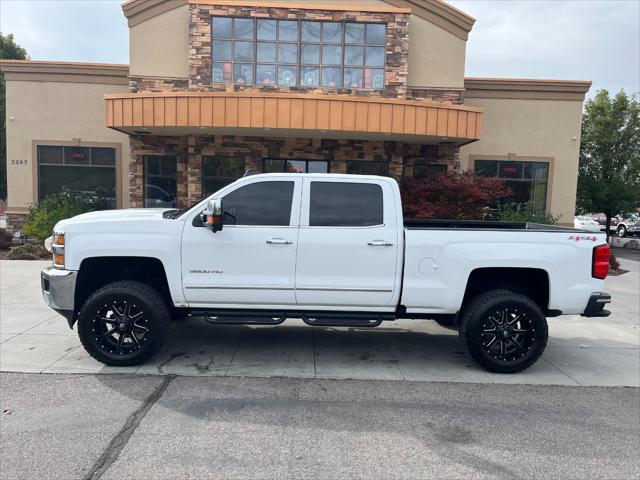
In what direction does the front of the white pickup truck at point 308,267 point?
to the viewer's left

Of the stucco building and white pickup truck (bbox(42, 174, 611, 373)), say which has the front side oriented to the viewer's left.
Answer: the white pickup truck

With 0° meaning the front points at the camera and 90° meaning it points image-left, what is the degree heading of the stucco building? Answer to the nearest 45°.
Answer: approximately 0°

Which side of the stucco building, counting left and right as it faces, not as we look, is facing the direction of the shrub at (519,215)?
left

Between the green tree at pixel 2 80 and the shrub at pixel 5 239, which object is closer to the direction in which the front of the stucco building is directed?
the shrub

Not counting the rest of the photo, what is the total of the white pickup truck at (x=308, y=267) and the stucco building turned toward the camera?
1

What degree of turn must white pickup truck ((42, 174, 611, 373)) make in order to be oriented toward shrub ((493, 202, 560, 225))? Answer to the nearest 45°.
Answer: approximately 135° to its right

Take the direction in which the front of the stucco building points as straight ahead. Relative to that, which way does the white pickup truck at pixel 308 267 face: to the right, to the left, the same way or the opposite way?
to the right

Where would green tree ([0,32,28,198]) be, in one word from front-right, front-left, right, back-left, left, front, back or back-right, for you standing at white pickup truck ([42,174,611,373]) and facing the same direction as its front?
front-right

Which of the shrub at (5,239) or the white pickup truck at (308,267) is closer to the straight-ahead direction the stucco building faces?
the white pickup truck

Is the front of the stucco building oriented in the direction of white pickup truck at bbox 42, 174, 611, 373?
yes

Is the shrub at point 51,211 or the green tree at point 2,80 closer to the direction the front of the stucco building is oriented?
the shrub

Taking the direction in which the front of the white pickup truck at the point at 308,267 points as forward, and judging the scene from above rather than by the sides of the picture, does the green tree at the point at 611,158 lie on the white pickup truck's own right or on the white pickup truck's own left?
on the white pickup truck's own right
